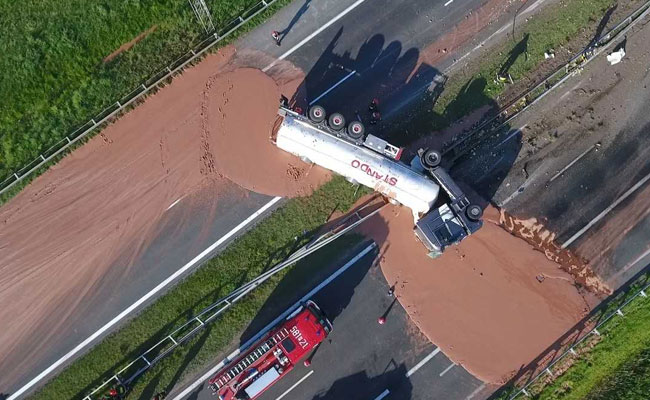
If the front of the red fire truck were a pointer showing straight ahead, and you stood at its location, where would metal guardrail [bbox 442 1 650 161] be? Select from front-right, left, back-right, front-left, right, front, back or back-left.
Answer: front-right

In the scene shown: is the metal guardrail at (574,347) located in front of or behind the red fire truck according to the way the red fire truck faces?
in front

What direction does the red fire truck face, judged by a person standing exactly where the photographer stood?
facing away from the viewer and to the right of the viewer
